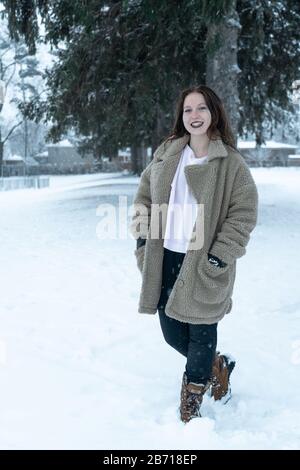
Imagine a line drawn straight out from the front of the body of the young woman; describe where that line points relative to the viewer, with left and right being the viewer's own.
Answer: facing the viewer and to the left of the viewer

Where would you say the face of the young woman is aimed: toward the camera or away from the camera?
toward the camera

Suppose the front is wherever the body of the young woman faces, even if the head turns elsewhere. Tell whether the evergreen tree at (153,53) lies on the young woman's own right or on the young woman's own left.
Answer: on the young woman's own right
